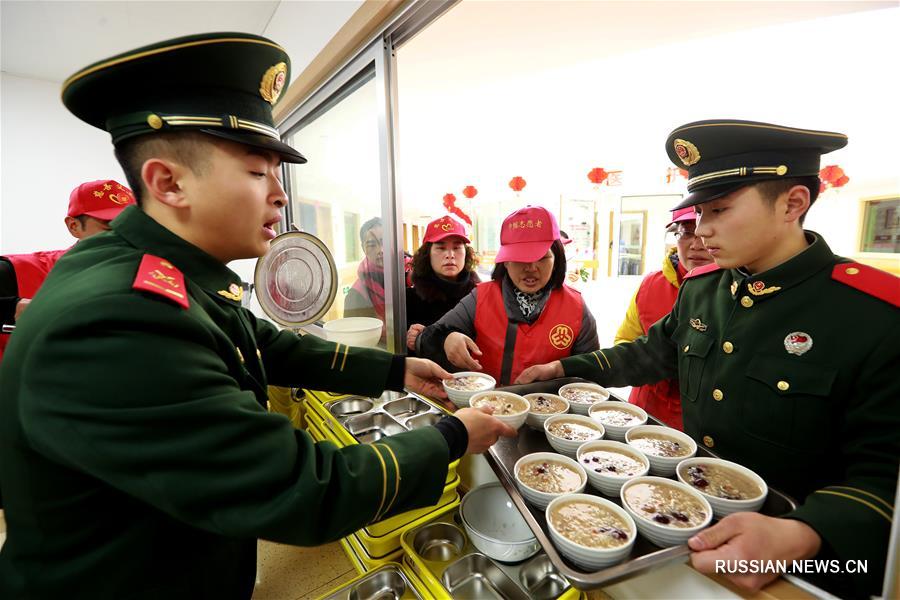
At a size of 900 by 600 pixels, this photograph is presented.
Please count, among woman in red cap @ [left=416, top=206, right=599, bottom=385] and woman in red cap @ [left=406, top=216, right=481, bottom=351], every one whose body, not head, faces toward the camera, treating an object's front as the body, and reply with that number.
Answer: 2

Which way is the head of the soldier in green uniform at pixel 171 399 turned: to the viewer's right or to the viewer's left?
to the viewer's right

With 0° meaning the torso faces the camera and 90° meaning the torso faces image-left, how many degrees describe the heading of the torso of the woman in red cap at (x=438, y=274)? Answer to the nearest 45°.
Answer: approximately 0°

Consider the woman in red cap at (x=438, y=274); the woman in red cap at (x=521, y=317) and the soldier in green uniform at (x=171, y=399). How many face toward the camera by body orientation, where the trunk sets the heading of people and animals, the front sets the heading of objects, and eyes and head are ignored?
2

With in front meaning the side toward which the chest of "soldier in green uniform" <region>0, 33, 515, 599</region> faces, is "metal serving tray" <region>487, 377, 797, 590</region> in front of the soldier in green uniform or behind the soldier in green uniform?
in front

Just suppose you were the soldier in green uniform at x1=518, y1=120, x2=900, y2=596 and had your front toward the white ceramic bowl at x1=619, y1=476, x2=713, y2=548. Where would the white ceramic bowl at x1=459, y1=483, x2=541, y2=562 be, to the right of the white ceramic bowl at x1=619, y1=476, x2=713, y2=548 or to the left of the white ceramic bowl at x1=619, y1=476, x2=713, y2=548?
right

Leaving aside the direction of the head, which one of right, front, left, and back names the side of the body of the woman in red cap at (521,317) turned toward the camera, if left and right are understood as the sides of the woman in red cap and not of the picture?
front

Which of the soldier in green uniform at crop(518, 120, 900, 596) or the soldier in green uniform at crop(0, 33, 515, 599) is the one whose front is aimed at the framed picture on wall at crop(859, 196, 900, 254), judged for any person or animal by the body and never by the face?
the soldier in green uniform at crop(0, 33, 515, 599)

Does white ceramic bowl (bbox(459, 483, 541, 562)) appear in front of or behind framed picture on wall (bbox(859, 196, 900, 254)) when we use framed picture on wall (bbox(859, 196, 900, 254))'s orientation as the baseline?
in front

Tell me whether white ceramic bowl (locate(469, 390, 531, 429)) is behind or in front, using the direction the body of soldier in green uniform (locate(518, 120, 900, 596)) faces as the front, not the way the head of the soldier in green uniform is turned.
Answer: in front

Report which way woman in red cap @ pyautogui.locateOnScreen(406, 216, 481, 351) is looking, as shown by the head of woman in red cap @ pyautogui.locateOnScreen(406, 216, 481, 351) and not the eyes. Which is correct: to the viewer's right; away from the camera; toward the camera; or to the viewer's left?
toward the camera

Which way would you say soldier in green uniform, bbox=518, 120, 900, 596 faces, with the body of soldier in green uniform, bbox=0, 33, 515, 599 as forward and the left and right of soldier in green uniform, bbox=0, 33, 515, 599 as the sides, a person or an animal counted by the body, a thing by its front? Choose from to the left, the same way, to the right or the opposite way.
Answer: the opposite way

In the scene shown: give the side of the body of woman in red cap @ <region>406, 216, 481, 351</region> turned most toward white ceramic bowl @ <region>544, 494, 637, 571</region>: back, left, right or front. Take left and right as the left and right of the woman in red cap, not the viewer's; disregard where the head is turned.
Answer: front

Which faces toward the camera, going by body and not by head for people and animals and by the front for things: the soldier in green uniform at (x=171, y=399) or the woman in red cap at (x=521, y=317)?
the woman in red cap

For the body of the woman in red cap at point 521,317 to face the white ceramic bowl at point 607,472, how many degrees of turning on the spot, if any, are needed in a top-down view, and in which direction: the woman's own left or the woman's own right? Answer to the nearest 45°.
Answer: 0° — they already face it

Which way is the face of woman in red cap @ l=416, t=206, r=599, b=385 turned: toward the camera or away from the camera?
toward the camera

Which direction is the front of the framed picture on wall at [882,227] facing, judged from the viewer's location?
facing the viewer and to the left of the viewer
